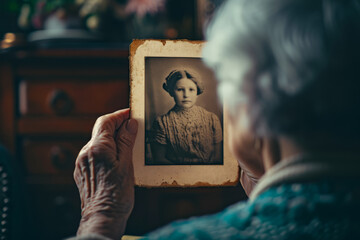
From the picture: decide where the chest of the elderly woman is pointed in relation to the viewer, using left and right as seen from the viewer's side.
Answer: facing away from the viewer and to the left of the viewer

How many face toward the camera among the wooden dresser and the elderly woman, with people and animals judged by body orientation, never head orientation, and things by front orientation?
1

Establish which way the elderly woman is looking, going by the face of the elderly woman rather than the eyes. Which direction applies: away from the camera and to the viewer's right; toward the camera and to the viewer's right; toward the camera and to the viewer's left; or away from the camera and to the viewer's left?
away from the camera and to the viewer's left

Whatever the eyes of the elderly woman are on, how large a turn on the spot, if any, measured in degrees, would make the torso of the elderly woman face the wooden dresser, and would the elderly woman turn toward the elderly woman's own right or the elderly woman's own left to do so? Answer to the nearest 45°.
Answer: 0° — they already face it

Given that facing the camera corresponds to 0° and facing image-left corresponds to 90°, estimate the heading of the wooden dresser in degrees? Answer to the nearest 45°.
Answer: approximately 0°
